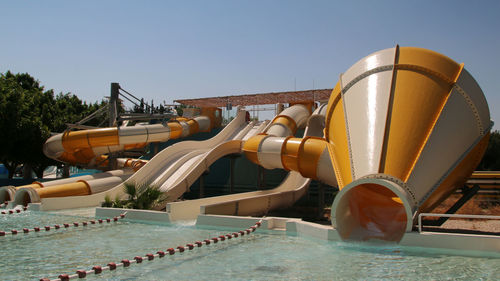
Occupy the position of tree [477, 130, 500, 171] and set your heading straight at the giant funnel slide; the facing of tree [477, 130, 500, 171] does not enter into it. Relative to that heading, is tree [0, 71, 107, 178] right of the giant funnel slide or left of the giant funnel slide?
right

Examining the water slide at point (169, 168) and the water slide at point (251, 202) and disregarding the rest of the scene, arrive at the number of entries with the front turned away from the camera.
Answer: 0

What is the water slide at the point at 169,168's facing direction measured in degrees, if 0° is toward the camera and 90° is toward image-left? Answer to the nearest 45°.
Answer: approximately 45°

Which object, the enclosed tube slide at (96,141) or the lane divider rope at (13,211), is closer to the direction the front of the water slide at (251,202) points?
the lane divider rope

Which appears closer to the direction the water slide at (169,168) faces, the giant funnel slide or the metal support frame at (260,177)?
the giant funnel slide

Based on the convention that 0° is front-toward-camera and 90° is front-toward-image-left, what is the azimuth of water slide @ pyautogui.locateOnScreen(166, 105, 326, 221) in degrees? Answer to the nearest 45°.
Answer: approximately 45°

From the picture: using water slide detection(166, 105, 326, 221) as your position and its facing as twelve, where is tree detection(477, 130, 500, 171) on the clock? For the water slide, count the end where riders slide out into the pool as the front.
The tree is roughly at 6 o'clock from the water slide.

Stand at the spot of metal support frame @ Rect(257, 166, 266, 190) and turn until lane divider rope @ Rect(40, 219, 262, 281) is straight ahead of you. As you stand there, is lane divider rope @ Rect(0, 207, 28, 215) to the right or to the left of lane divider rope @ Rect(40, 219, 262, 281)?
right

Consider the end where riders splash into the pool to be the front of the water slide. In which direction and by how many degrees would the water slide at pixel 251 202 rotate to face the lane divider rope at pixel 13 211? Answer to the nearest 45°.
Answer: approximately 45° to its right

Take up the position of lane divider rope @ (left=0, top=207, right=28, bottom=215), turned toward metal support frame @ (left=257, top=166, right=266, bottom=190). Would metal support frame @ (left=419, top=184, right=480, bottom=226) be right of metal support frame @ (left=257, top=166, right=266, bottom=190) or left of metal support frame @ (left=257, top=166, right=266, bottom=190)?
right

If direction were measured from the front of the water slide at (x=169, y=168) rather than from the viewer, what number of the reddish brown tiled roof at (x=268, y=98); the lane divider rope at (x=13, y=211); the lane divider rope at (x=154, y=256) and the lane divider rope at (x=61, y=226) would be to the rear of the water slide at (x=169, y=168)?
1

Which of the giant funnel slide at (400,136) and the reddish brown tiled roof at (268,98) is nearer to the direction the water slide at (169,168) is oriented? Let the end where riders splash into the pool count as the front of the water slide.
the giant funnel slide

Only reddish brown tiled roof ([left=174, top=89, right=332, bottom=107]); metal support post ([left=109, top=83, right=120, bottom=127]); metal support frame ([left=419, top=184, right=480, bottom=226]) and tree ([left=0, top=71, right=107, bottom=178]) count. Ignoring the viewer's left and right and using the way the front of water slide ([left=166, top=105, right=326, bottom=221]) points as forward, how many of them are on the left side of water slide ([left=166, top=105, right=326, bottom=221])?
1

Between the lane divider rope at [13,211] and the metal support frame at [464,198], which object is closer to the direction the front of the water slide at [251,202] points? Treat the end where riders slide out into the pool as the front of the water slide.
the lane divider rope

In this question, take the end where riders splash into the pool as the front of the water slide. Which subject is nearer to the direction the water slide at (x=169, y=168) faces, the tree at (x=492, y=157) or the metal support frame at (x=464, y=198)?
the metal support frame
